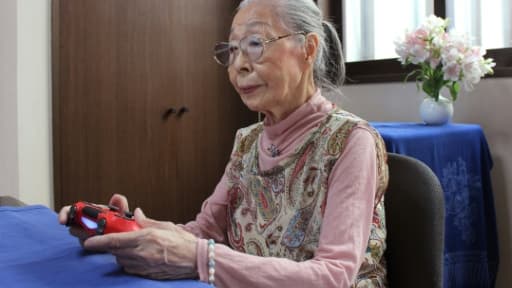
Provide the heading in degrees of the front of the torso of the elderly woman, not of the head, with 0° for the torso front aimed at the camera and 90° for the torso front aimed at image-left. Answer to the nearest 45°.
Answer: approximately 45°

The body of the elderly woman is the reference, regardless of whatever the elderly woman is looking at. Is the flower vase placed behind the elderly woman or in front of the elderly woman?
behind

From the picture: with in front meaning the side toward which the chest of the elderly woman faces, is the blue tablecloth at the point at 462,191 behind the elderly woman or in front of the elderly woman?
behind

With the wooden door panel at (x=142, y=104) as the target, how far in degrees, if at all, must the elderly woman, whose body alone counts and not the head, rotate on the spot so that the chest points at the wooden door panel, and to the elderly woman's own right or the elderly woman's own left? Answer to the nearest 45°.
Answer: approximately 135° to the elderly woman's own right
